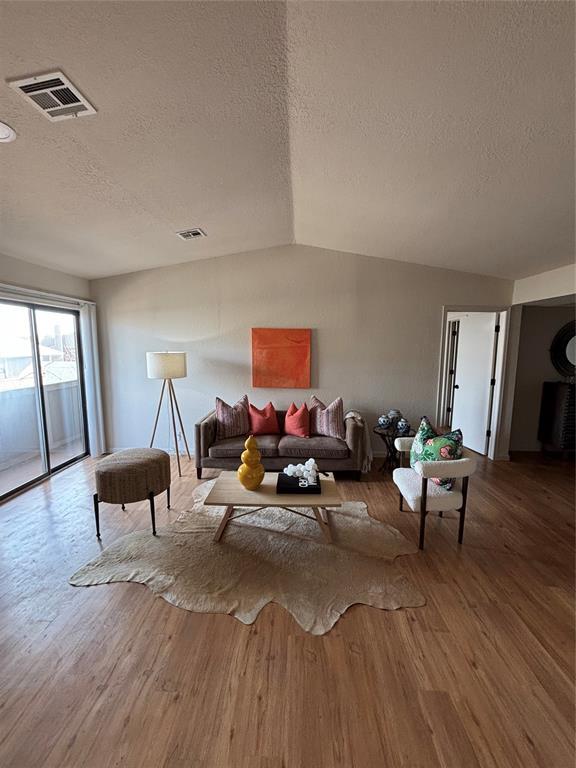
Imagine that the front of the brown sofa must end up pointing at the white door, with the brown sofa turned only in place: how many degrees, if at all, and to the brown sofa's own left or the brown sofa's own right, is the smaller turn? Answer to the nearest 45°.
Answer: approximately 90° to the brown sofa's own left

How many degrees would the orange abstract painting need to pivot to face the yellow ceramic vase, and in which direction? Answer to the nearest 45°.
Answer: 0° — it already faces it

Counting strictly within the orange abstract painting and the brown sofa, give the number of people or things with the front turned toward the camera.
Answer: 2

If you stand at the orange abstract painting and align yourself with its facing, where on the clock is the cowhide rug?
The cowhide rug is roughly at 12 o'clock from the orange abstract painting.

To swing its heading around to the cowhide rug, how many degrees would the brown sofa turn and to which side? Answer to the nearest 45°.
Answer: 0° — it already faces it

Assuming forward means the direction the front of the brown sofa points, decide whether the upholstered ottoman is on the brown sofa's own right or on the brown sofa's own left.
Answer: on the brown sofa's own right

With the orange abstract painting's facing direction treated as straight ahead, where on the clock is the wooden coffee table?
The wooden coffee table is roughly at 12 o'clock from the orange abstract painting.

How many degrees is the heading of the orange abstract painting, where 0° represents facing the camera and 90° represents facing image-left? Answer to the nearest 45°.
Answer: approximately 0°
